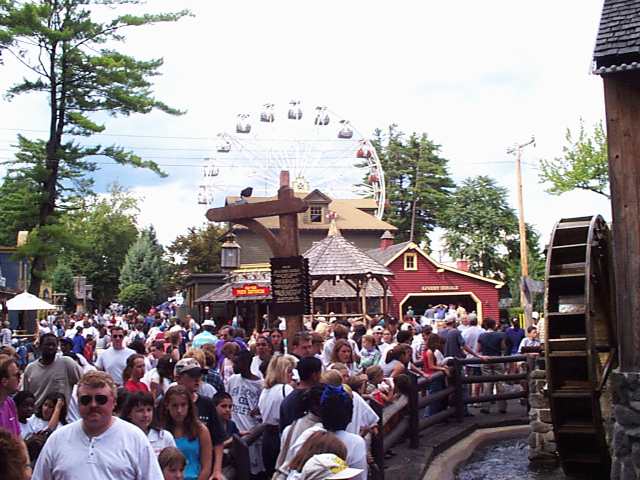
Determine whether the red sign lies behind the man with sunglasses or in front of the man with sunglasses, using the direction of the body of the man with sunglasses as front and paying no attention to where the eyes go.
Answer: behind

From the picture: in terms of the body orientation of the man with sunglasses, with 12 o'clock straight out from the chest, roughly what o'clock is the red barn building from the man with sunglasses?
The red barn building is roughly at 7 o'clock from the man with sunglasses.

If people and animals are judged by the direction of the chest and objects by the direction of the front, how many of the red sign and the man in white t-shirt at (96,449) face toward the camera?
2

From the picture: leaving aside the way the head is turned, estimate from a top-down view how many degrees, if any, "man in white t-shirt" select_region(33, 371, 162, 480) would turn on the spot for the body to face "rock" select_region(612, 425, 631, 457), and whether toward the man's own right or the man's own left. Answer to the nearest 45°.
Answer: approximately 135° to the man's own left

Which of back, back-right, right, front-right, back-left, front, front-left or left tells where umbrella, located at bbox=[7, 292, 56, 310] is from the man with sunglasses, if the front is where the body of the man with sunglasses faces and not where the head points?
back

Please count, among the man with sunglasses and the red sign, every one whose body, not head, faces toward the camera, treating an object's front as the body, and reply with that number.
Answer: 2

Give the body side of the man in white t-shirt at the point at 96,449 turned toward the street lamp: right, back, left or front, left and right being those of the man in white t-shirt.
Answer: back

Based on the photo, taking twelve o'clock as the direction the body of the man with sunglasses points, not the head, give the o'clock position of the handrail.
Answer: The handrail is roughly at 9 o'clock from the man with sunglasses.

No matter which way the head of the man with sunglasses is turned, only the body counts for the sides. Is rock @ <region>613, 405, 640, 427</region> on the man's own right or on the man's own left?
on the man's own left
